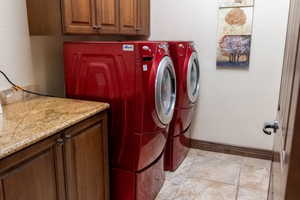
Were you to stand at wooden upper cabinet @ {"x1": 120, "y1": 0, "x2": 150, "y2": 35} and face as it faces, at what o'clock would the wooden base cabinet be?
The wooden base cabinet is roughly at 2 o'clock from the wooden upper cabinet.

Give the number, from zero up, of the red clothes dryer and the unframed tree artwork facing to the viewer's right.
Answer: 1

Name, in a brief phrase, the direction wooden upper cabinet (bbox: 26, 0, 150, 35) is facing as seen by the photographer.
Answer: facing the viewer and to the right of the viewer

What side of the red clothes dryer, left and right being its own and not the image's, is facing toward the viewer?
right
